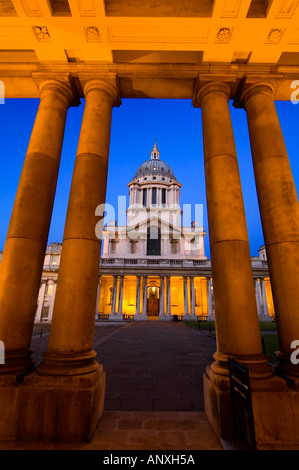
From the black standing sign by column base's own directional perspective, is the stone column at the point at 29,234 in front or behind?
in front

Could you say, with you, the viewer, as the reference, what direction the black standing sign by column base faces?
facing the viewer and to the left of the viewer

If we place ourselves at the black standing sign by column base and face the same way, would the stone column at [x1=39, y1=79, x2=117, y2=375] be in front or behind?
in front
